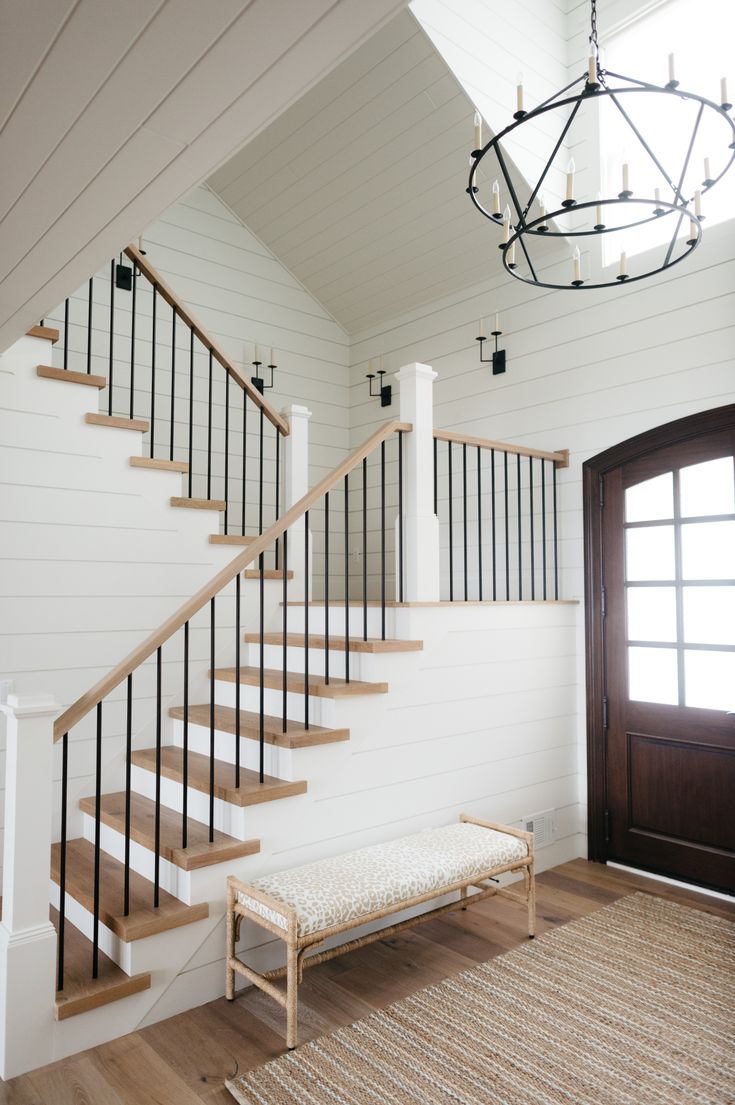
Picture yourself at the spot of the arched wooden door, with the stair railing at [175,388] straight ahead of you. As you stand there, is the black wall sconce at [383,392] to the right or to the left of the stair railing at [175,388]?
right

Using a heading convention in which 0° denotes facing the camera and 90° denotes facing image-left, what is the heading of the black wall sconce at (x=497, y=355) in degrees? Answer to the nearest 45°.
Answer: approximately 45°

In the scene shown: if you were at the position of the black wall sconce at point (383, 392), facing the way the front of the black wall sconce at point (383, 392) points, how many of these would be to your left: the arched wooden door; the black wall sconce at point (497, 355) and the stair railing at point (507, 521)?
3

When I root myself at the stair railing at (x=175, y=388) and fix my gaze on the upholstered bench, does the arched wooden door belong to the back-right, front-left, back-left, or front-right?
front-left

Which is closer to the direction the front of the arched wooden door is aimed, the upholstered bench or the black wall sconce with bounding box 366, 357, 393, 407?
the upholstered bench

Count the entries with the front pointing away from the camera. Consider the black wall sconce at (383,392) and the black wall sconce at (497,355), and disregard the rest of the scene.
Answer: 0

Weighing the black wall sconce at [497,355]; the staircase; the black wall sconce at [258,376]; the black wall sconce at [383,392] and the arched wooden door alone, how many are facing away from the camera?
0

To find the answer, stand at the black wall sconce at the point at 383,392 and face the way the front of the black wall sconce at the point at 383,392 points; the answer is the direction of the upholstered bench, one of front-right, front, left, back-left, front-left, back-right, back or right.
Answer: front-left

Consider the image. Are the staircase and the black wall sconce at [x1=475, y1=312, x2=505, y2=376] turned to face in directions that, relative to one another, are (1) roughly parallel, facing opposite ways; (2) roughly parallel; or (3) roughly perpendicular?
roughly parallel

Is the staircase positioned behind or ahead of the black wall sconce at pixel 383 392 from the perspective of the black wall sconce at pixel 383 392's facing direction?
ahead

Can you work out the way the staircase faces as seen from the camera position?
facing the viewer and to the left of the viewer
